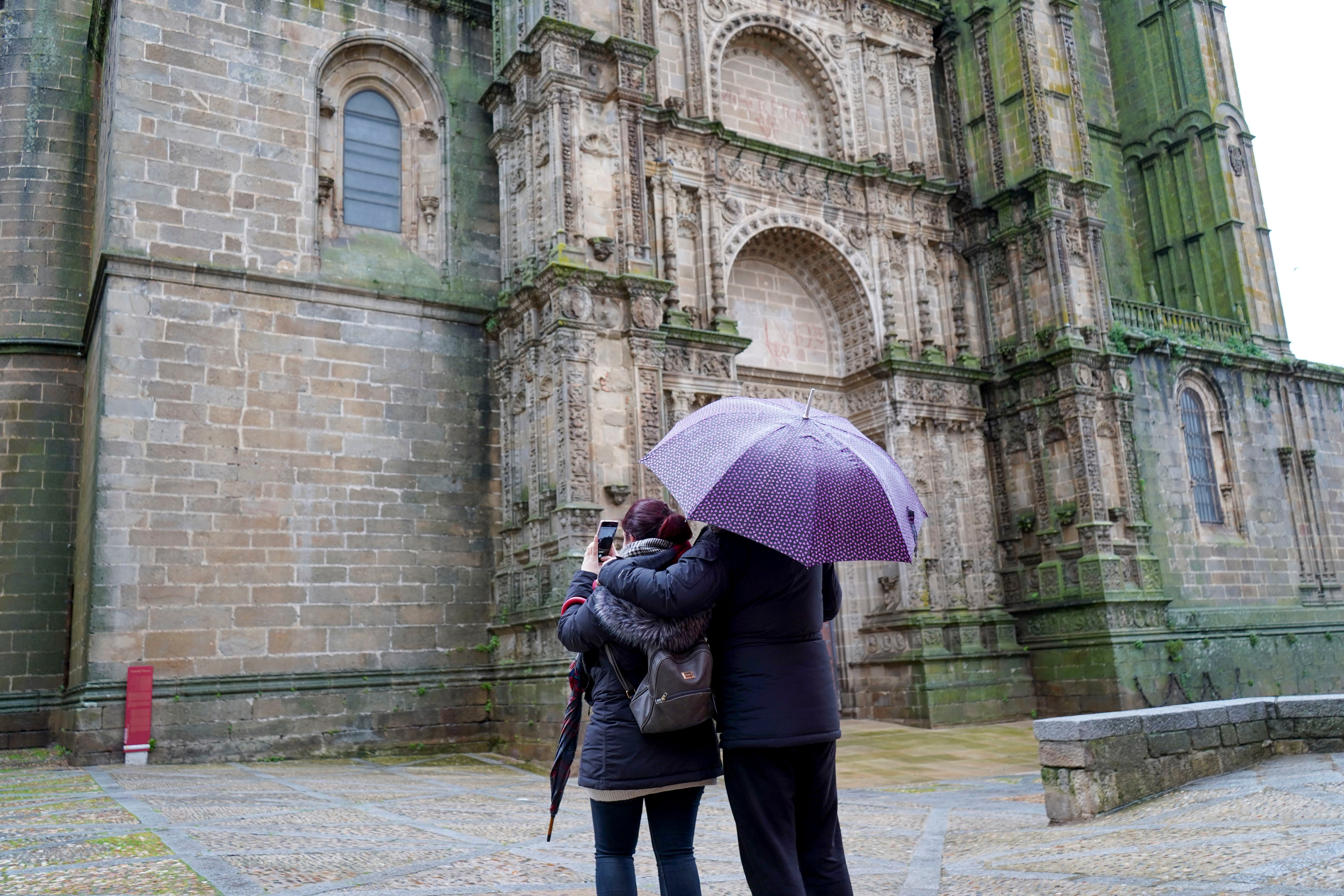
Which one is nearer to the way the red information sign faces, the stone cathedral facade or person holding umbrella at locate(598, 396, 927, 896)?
the person holding umbrella

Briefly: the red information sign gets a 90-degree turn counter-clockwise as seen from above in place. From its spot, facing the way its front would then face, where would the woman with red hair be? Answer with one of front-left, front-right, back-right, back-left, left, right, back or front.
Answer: right

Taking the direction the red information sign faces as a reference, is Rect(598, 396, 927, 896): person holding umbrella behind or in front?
in front

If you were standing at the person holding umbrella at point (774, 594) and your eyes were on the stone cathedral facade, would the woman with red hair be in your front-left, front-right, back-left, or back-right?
front-left

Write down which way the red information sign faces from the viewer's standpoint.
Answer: facing the viewer

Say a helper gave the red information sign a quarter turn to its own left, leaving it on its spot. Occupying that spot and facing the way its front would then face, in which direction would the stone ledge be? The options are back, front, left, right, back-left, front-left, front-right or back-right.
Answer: front-right

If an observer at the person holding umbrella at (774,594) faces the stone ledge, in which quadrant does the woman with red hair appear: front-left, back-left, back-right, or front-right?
back-left
